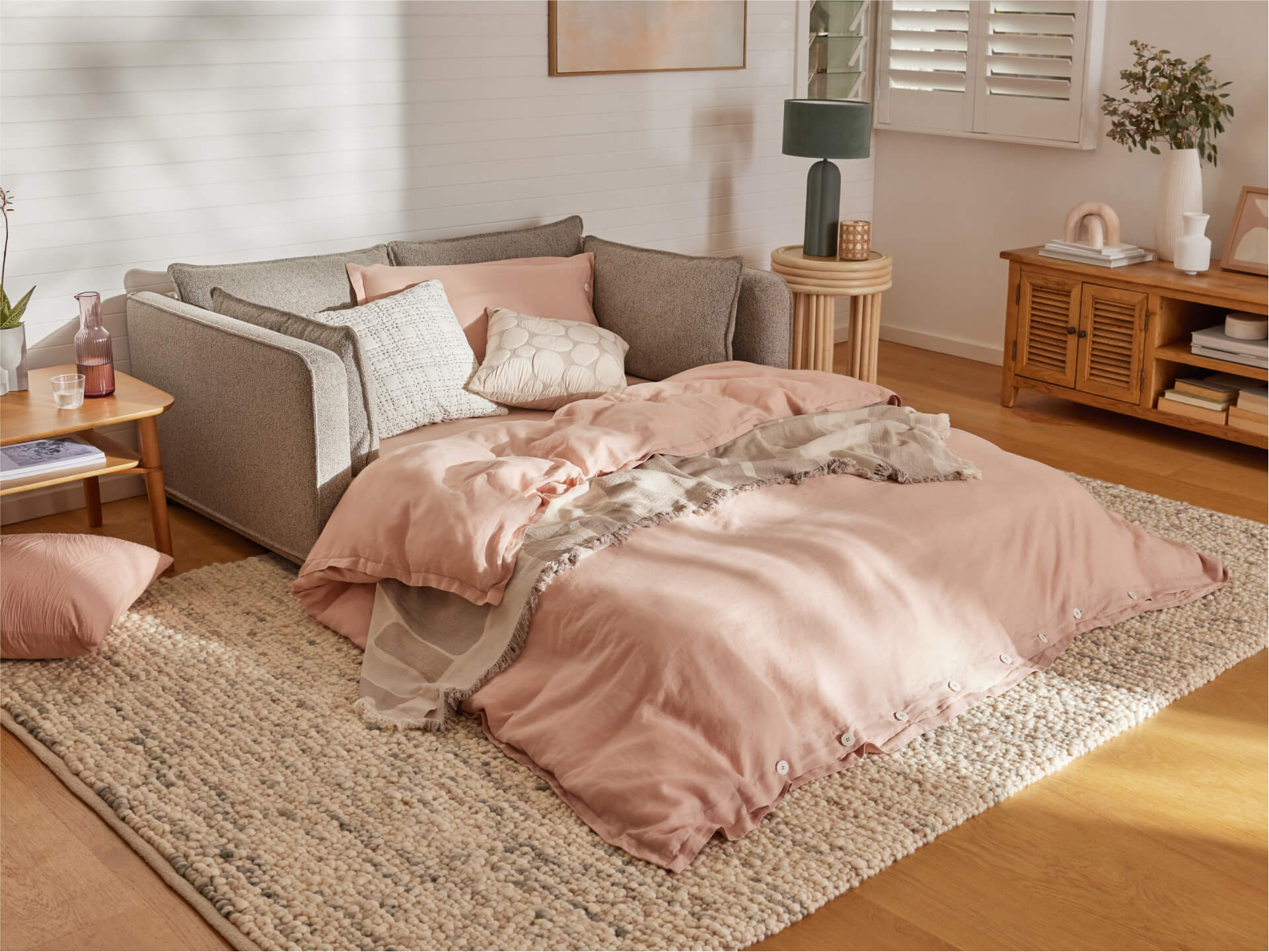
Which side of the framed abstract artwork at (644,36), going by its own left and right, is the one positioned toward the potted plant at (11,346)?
right

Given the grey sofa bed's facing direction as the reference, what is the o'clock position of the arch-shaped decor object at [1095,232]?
The arch-shaped decor object is roughly at 10 o'clock from the grey sofa bed.

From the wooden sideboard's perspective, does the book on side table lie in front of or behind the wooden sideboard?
in front

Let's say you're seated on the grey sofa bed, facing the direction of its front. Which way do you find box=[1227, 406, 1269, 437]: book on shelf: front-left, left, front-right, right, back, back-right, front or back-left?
front-left

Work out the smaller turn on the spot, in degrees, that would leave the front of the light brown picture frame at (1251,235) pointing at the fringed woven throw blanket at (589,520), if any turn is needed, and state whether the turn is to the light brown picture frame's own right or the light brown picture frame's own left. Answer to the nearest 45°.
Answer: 0° — it already faces it

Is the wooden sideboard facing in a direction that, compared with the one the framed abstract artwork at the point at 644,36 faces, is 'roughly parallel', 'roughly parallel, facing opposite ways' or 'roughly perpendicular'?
roughly perpendicular

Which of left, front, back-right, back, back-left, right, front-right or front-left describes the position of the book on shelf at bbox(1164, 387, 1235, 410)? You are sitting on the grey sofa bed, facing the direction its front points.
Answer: front-left

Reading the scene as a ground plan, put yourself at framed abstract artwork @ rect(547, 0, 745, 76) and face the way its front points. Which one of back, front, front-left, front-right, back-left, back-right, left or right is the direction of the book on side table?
right

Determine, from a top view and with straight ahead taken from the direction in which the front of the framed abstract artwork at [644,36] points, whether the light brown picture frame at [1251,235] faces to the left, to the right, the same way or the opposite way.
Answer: to the right

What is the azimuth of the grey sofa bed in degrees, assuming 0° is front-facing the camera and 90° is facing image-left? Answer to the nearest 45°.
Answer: approximately 315°

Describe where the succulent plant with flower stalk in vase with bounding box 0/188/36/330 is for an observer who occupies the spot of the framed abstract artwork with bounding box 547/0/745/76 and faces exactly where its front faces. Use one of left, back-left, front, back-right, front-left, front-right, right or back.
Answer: right

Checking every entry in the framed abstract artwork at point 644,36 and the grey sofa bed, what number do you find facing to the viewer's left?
0

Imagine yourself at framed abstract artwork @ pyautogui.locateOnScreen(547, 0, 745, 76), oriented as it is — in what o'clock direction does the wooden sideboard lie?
The wooden sideboard is roughly at 11 o'clock from the framed abstract artwork.

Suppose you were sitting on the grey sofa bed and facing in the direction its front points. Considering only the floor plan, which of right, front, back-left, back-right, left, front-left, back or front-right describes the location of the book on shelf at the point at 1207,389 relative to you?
front-left
